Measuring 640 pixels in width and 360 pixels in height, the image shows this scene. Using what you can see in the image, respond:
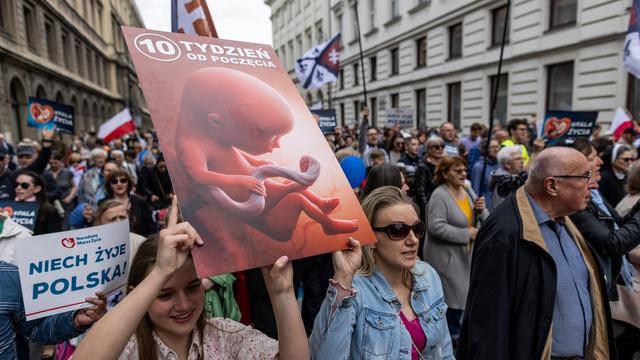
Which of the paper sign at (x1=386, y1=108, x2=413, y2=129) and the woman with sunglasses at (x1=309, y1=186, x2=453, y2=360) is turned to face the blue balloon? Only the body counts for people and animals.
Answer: the paper sign

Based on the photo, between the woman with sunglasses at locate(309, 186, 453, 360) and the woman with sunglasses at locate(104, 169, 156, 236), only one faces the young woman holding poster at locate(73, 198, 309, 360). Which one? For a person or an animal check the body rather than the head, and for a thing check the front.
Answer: the woman with sunglasses at locate(104, 169, 156, 236)

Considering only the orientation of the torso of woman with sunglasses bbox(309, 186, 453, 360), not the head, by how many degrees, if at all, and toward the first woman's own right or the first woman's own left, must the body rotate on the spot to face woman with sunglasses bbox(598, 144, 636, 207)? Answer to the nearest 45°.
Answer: approximately 90° to the first woman's own left

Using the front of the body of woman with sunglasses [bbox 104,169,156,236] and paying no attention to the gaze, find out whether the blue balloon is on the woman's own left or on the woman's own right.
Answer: on the woman's own left

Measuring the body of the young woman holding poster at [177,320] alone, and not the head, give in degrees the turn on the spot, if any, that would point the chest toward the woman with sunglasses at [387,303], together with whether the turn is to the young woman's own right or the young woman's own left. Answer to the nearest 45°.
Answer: approximately 90° to the young woman's own left

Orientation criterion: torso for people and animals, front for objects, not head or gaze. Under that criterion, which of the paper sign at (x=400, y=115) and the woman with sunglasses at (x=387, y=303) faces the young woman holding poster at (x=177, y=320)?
the paper sign

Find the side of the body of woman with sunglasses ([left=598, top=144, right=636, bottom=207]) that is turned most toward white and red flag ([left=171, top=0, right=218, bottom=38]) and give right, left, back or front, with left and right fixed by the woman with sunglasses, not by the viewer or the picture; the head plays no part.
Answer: right

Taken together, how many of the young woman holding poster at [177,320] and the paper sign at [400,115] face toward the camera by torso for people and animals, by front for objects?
2

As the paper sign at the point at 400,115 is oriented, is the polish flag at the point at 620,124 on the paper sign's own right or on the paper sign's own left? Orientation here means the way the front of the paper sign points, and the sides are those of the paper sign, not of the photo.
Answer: on the paper sign's own left

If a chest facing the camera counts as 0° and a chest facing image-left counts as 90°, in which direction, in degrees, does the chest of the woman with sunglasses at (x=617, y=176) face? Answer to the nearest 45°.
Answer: approximately 315°

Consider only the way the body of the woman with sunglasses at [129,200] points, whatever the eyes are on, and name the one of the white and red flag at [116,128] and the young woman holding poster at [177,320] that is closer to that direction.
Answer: the young woman holding poster

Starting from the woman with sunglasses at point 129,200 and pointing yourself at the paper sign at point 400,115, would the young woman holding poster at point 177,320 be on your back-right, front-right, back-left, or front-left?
back-right
